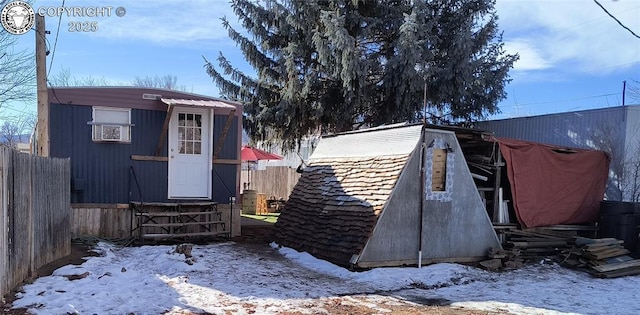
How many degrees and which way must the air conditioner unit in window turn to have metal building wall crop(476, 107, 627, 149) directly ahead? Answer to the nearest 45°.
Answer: approximately 90° to its left

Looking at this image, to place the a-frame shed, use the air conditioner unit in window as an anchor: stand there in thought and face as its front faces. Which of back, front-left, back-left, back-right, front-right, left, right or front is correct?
front-left

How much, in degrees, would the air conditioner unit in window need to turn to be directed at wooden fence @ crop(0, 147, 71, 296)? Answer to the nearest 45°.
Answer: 0° — it already faces it

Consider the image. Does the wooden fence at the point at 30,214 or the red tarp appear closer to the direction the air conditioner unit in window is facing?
the wooden fence

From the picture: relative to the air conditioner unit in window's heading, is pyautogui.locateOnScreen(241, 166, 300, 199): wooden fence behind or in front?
behind

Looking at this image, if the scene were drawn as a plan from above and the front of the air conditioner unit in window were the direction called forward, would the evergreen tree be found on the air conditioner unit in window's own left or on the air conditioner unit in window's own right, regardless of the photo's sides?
on the air conditioner unit in window's own left

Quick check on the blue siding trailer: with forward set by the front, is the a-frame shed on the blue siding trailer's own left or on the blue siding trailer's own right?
on the blue siding trailer's own left

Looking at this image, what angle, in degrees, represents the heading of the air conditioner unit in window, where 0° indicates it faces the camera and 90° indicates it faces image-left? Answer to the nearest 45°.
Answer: approximately 0°

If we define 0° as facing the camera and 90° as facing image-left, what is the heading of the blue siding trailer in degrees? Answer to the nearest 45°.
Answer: approximately 0°
